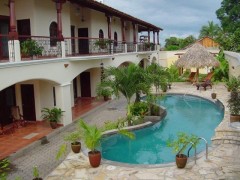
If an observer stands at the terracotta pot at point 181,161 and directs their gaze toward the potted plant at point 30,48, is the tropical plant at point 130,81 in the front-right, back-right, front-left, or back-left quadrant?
front-right

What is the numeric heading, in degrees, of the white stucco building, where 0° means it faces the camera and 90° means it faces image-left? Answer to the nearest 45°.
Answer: approximately 315°

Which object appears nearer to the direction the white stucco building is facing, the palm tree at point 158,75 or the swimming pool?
the swimming pool

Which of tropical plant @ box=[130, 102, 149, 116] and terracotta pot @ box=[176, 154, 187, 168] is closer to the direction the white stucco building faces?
the terracotta pot

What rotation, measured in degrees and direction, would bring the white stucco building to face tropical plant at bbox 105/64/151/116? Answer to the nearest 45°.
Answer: approximately 45° to its left

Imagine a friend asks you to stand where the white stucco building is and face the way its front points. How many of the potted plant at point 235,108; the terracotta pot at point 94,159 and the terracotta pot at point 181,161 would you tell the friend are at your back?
0

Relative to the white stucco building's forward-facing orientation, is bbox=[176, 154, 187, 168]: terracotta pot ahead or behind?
ahead

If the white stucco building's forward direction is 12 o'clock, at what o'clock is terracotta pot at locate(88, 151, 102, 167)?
The terracotta pot is roughly at 1 o'clock from the white stucco building.
